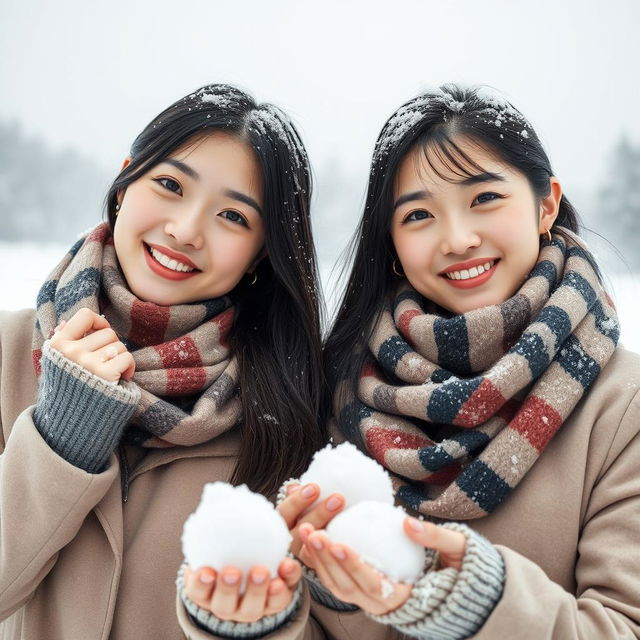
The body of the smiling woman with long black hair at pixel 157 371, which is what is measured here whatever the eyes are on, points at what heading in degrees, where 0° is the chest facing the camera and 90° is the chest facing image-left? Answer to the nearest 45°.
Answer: approximately 0°

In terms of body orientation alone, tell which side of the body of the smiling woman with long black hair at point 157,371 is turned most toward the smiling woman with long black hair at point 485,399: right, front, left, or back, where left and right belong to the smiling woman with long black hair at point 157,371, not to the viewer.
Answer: left
